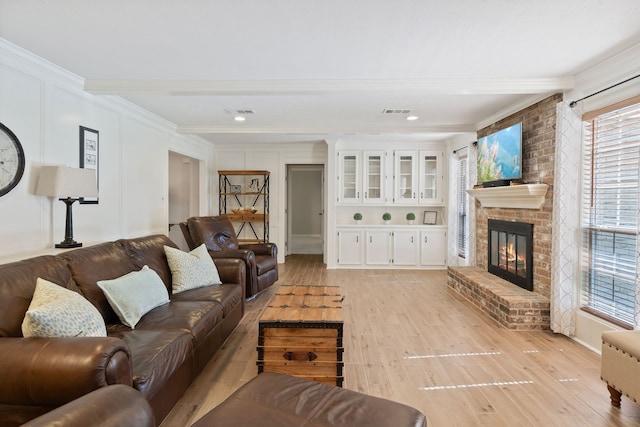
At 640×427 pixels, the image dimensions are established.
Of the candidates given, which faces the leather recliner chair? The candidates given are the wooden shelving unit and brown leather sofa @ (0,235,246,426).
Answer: the wooden shelving unit

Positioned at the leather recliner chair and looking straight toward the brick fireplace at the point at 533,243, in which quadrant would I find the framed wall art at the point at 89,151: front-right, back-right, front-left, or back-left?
back-right

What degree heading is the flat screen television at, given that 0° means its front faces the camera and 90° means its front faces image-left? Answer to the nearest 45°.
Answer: approximately 45°

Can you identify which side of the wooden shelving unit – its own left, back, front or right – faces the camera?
front

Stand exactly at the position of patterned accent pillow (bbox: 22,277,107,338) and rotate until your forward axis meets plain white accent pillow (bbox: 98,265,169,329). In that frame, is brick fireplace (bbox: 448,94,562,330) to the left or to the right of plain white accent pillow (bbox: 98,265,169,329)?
right

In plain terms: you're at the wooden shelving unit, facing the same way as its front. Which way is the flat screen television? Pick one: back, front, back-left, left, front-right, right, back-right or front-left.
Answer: front-left

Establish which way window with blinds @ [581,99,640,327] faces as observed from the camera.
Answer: facing the viewer and to the left of the viewer

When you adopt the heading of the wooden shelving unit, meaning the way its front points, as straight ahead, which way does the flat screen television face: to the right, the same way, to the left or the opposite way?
to the right

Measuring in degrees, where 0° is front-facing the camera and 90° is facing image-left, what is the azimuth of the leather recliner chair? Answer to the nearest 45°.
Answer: approximately 315°

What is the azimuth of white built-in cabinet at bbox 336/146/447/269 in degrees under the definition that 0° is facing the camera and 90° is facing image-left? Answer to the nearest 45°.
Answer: approximately 0°

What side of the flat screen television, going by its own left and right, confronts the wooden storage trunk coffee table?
front

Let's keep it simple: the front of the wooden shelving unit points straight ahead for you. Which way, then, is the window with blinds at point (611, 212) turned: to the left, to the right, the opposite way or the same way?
to the right

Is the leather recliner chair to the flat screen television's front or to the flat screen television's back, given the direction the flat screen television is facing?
to the front
